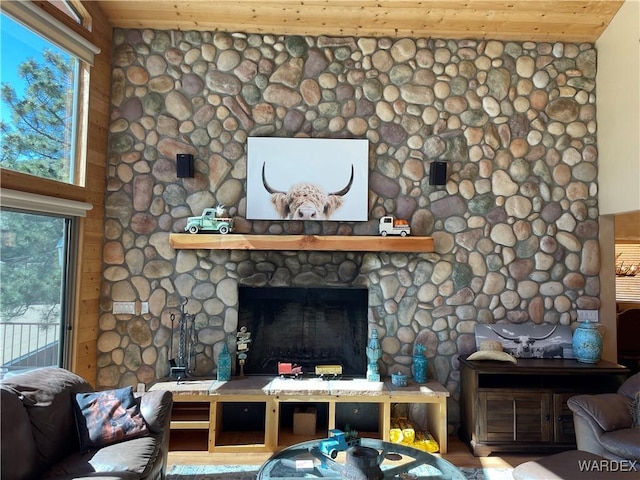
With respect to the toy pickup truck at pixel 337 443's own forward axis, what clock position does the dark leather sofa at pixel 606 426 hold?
The dark leather sofa is roughly at 7 o'clock from the toy pickup truck.

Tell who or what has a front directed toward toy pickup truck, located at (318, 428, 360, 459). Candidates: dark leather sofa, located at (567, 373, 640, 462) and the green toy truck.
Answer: the dark leather sofa

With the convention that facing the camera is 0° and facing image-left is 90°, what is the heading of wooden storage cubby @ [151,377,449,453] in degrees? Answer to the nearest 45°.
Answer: approximately 0°

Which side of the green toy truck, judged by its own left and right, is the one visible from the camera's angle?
left

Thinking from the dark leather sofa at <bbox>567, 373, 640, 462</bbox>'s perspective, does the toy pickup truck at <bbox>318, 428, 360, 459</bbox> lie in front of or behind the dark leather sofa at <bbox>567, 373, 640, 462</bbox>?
in front

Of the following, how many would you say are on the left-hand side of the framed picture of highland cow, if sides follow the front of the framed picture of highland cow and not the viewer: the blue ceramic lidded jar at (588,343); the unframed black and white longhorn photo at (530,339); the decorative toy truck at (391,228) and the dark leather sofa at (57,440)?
3

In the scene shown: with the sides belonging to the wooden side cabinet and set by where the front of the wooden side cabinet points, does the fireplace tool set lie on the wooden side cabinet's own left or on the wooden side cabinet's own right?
on the wooden side cabinet's own right

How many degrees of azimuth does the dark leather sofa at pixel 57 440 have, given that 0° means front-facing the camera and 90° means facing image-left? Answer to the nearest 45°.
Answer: approximately 315°

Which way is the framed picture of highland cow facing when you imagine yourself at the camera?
facing the viewer

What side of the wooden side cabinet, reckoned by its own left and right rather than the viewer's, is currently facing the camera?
front

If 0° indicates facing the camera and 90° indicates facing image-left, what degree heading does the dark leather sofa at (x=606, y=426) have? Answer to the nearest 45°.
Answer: approximately 45°

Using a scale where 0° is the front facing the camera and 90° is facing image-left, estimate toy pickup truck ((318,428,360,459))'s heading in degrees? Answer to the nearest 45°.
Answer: approximately 45°

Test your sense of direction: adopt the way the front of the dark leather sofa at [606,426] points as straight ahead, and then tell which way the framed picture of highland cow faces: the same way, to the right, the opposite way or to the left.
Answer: to the left

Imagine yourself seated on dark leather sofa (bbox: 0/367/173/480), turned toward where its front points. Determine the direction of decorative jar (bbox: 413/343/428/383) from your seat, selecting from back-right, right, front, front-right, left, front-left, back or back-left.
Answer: front-left
